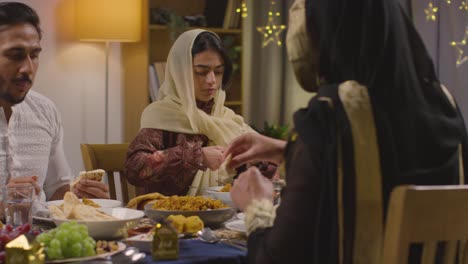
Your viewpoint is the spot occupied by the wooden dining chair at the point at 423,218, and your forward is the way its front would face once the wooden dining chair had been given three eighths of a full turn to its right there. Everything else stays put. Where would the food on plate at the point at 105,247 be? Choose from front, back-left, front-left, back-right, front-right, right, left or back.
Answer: back

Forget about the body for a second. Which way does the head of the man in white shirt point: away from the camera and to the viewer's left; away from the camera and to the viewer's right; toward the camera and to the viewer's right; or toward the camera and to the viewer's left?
toward the camera and to the viewer's right

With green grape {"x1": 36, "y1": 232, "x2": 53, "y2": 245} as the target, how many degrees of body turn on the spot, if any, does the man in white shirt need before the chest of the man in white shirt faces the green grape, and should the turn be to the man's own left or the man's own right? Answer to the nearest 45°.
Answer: approximately 45° to the man's own right

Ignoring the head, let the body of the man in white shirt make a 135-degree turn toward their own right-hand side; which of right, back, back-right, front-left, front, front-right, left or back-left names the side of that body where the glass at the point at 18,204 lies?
left

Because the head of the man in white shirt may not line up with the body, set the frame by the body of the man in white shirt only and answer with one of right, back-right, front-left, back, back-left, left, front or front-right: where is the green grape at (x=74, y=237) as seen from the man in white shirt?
front-right

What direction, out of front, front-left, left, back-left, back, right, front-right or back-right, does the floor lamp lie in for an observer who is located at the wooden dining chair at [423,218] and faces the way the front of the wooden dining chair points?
front

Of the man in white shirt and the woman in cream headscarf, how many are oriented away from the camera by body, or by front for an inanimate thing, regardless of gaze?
0

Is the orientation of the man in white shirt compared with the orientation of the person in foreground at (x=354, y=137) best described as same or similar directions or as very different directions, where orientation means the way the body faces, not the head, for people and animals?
very different directions

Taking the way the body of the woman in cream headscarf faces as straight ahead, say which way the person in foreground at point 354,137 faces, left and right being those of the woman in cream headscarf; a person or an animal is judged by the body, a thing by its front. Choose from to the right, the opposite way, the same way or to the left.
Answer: the opposite way

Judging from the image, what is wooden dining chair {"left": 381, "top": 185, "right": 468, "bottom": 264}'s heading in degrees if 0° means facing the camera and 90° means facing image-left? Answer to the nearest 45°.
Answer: approximately 135°

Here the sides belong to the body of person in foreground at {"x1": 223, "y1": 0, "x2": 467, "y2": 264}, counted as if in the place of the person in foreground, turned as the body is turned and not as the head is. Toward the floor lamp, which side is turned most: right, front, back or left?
front

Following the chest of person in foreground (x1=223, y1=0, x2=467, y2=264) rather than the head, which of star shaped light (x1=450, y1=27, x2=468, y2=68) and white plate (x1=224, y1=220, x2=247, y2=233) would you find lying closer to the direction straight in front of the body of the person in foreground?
the white plate

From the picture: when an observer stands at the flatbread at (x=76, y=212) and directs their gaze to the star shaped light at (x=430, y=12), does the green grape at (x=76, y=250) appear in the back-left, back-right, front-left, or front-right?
back-right

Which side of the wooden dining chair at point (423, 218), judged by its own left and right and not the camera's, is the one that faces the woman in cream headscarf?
front

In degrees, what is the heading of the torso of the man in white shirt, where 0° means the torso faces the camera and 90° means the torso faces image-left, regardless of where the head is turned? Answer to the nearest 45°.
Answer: approximately 315°

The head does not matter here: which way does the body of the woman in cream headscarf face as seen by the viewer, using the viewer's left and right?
facing the viewer and to the right of the viewer

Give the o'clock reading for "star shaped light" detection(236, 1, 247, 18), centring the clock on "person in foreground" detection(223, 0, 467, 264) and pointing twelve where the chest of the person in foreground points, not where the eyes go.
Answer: The star shaped light is roughly at 1 o'clock from the person in foreground.
